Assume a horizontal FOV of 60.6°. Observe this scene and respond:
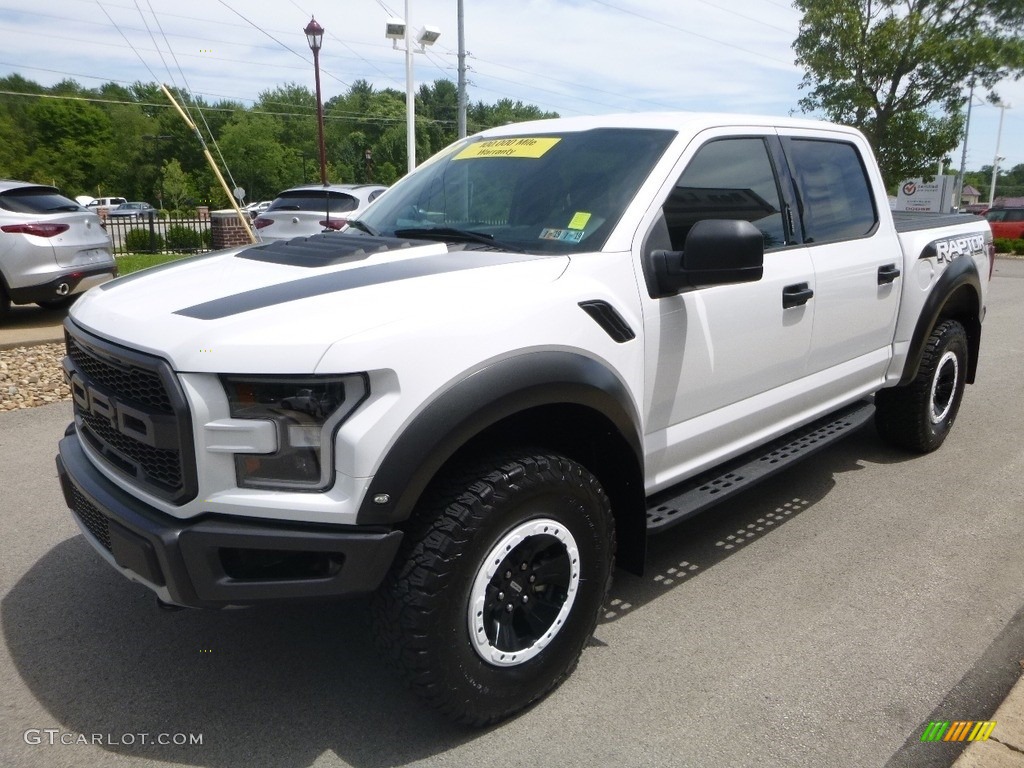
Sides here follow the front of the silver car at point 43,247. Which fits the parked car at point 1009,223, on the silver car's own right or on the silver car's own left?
on the silver car's own right

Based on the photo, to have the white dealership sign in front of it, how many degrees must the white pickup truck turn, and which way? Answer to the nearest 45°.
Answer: approximately 180°

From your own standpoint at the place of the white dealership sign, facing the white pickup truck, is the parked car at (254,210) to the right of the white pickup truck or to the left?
right

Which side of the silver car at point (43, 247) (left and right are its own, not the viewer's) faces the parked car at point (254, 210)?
right

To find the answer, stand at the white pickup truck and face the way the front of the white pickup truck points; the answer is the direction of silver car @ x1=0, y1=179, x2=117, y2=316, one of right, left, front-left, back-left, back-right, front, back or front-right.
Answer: right

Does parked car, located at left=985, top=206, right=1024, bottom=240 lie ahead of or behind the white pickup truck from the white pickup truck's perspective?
behind

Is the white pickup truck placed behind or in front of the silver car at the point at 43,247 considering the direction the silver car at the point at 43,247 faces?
behind

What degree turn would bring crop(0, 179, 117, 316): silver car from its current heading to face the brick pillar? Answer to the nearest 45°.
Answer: approximately 90° to its right

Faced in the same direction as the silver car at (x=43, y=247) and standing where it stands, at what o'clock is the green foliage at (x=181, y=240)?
The green foliage is roughly at 2 o'clock from the silver car.

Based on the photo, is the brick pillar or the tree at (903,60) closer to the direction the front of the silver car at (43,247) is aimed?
the brick pillar

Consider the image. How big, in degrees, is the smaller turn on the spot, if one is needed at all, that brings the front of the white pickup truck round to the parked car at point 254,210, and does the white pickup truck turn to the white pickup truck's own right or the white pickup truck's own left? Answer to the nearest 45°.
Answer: approximately 135° to the white pickup truck's own right

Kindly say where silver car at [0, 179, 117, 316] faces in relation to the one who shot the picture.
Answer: facing away from the viewer and to the left of the viewer

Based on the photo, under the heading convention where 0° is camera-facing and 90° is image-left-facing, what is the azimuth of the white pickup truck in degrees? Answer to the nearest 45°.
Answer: approximately 45°

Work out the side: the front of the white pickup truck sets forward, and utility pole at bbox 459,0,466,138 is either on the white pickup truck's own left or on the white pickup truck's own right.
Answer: on the white pickup truck's own right

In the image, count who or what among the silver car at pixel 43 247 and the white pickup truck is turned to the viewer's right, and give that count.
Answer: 0

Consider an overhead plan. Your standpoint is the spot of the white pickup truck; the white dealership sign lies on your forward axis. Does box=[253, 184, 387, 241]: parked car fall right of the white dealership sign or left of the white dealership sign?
left
